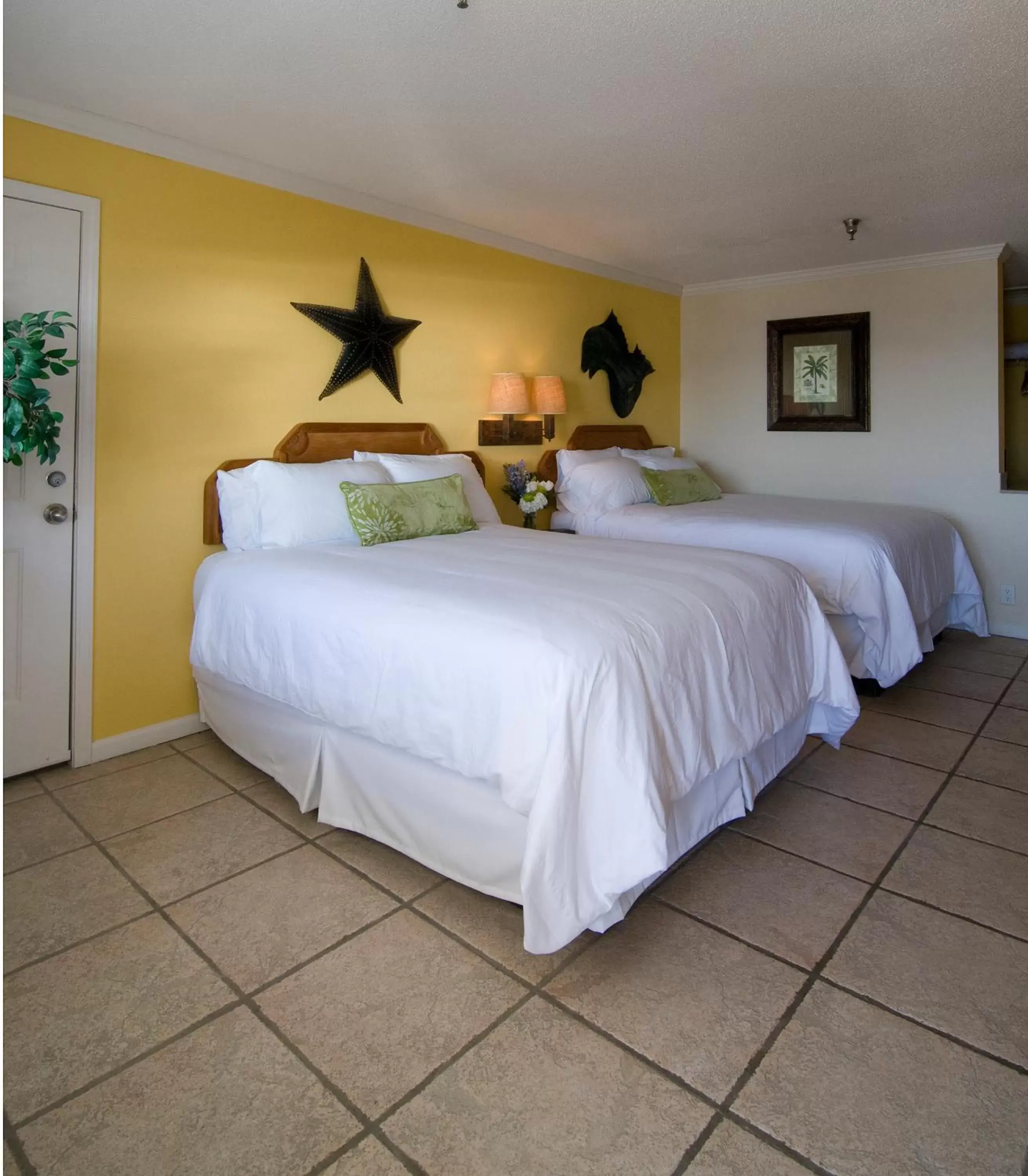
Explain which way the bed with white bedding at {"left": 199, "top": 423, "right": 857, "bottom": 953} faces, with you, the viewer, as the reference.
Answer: facing the viewer and to the right of the viewer

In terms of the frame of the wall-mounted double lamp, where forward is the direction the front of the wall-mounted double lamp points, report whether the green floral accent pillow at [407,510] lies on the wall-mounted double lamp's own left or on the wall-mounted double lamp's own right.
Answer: on the wall-mounted double lamp's own right

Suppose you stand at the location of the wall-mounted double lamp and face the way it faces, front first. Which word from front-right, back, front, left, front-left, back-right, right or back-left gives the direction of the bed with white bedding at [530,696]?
front-right

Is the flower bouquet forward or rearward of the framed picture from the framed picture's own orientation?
forward

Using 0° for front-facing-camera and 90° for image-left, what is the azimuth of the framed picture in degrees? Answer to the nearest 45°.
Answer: approximately 45°

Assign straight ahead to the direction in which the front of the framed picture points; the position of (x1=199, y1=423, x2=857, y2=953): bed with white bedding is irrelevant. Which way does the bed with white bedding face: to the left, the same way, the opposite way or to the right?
to the left

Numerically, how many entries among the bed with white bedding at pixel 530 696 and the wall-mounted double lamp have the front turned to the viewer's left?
0

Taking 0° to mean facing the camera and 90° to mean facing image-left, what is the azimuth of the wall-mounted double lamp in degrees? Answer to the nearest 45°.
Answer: approximately 315°

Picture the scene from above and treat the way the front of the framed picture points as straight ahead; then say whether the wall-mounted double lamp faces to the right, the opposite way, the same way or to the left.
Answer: to the left
